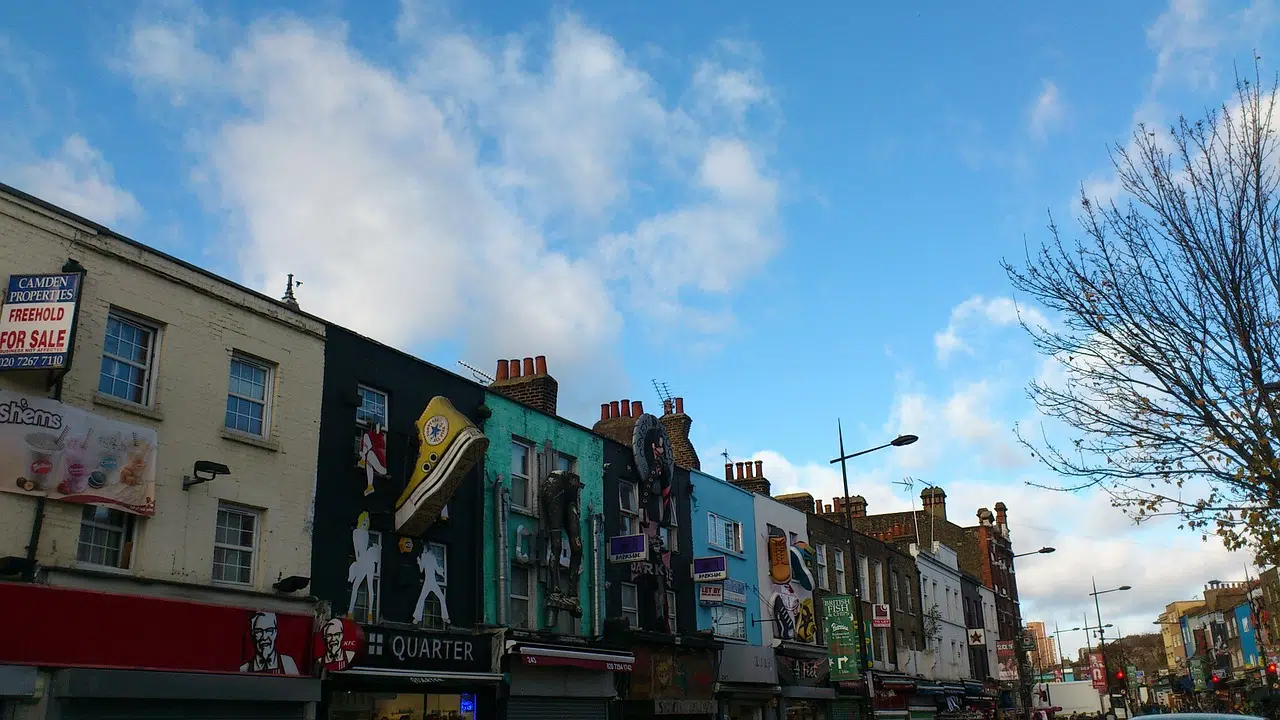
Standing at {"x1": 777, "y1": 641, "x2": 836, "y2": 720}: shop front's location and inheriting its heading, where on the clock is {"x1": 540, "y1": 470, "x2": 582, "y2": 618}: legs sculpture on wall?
The legs sculpture on wall is roughly at 2 o'clock from the shop front.

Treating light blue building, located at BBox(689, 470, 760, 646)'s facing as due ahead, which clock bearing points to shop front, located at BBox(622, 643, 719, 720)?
The shop front is roughly at 2 o'clock from the light blue building.

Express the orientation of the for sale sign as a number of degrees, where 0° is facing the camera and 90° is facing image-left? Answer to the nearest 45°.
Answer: approximately 0°

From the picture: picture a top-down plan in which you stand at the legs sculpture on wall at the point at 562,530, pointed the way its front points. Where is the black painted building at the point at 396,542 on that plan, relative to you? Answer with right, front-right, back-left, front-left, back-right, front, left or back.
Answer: right

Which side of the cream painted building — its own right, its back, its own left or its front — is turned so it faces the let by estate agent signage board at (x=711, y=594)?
left

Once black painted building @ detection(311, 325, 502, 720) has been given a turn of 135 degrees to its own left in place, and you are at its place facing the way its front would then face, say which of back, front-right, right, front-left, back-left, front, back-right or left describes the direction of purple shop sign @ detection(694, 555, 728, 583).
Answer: front-right

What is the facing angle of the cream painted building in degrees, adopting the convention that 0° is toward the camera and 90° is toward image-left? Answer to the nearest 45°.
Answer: approximately 315°

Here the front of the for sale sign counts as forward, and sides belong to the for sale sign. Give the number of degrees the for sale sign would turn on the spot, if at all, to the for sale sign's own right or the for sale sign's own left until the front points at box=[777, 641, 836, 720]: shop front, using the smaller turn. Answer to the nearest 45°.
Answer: approximately 135° to the for sale sign's own left

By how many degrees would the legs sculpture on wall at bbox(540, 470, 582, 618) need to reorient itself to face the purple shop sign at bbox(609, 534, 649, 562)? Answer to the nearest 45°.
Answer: approximately 90° to its left

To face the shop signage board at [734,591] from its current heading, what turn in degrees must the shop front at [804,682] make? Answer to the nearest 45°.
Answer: approximately 90° to its right
